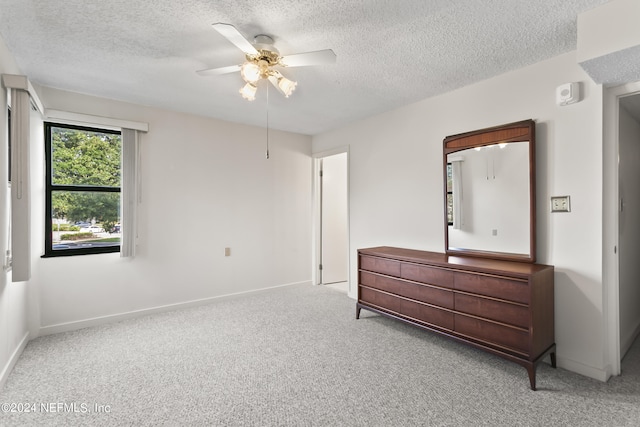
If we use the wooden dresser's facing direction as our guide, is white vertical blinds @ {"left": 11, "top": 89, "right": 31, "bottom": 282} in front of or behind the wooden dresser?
in front

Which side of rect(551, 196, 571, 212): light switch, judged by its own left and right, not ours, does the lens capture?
front

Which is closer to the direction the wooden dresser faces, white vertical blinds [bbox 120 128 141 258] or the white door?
the white vertical blinds

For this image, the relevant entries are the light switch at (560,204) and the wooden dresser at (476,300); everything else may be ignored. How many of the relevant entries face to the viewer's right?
0

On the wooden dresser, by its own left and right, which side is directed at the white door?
right

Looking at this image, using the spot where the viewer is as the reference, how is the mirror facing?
facing the viewer and to the left of the viewer

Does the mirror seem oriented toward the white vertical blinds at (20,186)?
yes

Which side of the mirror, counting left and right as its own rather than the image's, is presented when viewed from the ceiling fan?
front

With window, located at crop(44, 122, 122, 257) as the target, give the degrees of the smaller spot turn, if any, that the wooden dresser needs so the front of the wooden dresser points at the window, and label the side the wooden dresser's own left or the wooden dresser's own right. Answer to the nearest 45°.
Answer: approximately 45° to the wooden dresser's own right

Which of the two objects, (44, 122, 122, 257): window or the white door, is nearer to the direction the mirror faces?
the window
